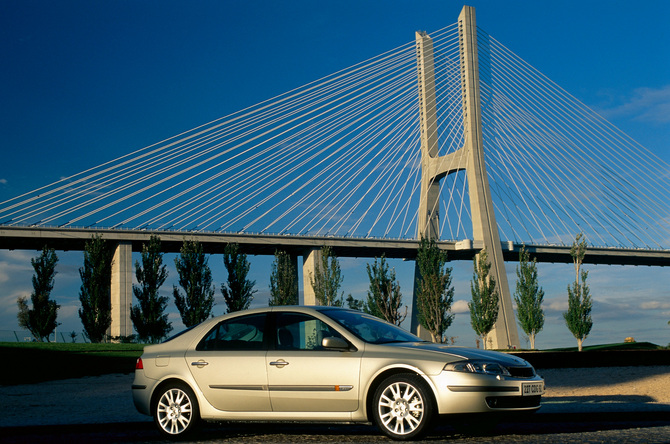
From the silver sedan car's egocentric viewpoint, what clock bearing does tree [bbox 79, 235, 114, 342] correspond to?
The tree is roughly at 7 o'clock from the silver sedan car.

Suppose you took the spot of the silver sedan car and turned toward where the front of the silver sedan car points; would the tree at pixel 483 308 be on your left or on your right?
on your left

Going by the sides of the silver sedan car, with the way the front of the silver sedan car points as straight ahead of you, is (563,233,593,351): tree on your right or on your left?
on your left

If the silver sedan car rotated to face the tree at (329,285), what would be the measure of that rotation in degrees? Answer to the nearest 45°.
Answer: approximately 135° to its left

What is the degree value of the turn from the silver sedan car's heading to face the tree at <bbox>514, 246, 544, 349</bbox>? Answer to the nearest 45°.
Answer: approximately 135° to its left

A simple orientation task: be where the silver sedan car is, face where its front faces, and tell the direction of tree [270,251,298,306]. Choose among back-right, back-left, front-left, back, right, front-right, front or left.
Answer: back-left

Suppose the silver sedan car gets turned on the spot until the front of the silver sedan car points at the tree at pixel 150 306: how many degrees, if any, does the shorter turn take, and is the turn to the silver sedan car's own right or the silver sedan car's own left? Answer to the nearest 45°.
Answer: approximately 135° to the silver sedan car's own left

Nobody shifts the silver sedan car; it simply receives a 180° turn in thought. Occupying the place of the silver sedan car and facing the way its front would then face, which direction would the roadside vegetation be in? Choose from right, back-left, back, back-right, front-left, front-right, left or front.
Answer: front-right

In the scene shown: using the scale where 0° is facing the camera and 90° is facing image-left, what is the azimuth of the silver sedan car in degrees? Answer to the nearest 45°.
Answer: approximately 315°

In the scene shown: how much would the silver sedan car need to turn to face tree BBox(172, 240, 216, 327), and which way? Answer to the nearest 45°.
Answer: approximately 135° to its left

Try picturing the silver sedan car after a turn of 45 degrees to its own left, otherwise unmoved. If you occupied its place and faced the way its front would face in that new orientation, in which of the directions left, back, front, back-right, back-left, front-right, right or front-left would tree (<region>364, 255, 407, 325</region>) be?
left

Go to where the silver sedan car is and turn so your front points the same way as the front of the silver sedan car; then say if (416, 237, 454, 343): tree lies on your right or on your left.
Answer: on your left
